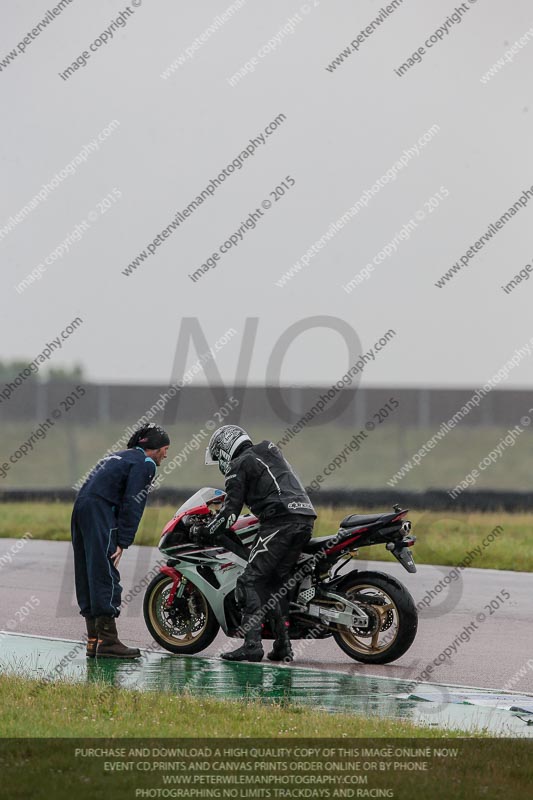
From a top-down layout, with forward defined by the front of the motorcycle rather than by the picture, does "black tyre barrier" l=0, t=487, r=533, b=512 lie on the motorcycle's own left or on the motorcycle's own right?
on the motorcycle's own right

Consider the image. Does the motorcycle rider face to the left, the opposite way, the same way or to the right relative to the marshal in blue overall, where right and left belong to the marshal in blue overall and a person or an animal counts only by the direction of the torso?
the opposite way

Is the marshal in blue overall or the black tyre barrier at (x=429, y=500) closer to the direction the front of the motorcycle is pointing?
the marshal in blue overall

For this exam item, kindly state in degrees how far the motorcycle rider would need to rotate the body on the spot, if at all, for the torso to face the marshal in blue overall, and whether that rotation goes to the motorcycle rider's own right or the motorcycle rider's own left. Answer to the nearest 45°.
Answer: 0° — they already face them

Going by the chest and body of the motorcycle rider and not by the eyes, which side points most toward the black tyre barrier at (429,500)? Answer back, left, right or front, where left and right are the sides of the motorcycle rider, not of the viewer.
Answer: right

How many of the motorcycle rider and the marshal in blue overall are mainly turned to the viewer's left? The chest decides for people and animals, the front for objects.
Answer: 1

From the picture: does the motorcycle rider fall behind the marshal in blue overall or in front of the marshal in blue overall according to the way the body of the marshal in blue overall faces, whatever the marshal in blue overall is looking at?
in front

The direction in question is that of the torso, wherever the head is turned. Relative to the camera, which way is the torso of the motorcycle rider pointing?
to the viewer's left

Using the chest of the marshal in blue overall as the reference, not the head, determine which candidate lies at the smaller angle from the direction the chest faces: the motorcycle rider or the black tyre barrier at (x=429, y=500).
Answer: the motorcycle rider

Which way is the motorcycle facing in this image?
to the viewer's left

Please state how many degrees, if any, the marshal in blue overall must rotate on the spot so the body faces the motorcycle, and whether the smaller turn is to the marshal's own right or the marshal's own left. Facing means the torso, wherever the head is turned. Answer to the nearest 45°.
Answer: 0° — they already face it

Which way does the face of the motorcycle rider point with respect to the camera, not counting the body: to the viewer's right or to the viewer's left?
to the viewer's left

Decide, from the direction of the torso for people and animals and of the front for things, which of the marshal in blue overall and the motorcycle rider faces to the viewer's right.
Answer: the marshal in blue overall

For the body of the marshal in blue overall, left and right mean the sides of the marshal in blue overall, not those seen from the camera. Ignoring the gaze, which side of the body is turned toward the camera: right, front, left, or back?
right

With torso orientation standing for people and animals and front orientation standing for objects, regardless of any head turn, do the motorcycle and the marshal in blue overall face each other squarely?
yes

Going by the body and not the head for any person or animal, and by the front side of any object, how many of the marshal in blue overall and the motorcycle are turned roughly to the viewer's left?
1
